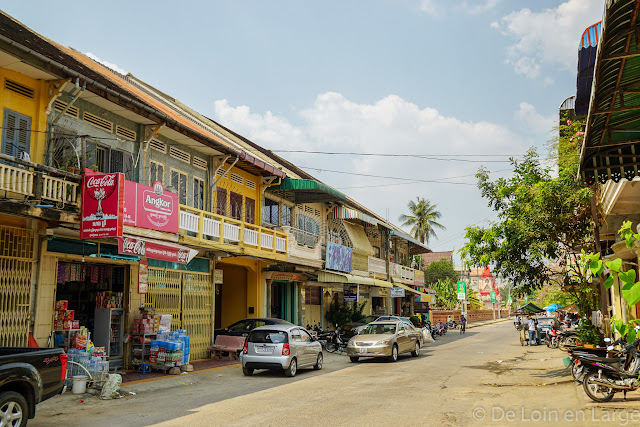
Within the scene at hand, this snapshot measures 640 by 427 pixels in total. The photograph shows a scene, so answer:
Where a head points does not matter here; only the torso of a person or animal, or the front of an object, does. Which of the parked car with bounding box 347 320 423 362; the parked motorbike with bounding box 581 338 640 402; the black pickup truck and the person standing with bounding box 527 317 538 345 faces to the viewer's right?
the parked motorbike

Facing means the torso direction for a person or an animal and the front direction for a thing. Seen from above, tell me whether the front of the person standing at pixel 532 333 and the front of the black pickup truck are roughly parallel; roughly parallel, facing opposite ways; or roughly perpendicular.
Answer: roughly parallel, facing opposite ways

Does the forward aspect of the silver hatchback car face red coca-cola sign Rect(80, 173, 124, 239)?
no

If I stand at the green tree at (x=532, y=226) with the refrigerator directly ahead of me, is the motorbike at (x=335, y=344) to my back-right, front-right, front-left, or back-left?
front-right

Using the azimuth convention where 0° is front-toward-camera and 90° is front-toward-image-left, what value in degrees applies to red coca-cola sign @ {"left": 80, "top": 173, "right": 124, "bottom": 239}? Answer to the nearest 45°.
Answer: approximately 0°

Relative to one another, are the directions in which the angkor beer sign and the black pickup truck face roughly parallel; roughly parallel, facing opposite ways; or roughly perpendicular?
roughly perpendicular

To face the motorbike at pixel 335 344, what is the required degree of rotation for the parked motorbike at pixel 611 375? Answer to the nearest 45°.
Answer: approximately 135° to its left

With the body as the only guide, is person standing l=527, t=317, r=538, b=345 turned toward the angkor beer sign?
no

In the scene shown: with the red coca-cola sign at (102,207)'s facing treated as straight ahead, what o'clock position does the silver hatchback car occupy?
The silver hatchback car is roughly at 8 o'clock from the red coca-cola sign.

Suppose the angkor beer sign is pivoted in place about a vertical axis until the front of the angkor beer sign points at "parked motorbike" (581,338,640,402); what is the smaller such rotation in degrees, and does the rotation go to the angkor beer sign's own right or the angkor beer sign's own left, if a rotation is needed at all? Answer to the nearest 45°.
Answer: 0° — it already faces it

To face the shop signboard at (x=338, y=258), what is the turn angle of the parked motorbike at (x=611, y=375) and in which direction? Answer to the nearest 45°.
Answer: approximately 135° to its left

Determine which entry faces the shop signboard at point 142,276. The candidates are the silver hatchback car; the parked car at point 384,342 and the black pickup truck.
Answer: the parked car

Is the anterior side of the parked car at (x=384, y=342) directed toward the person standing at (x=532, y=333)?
no

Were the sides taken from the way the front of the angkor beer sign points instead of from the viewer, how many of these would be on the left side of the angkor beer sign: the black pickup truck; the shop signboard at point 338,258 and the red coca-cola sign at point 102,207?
1
